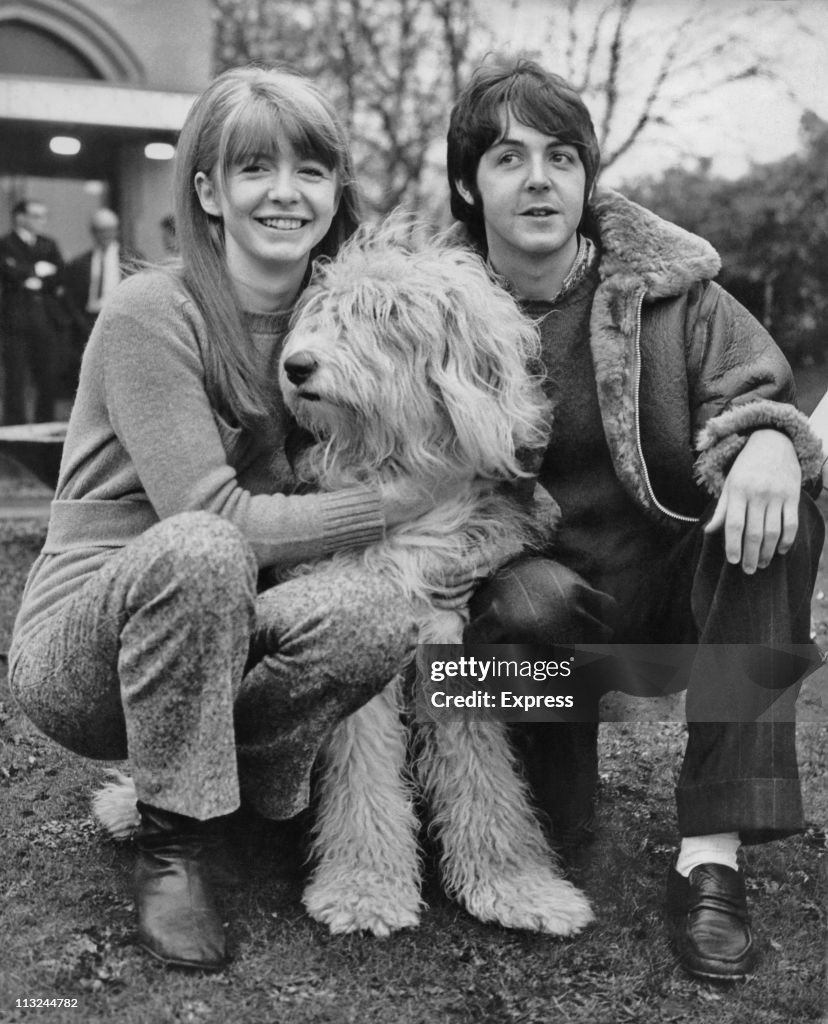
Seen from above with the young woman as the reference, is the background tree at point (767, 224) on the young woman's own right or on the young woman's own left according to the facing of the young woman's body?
on the young woman's own left

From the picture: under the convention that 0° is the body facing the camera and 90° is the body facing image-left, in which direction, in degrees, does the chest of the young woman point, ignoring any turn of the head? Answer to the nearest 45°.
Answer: approximately 315°

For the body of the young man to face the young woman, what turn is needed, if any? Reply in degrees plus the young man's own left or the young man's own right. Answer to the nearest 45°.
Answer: approximately 45° to the young man's own right

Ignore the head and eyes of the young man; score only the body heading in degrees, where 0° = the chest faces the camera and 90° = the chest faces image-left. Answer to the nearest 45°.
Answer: approximately 0°

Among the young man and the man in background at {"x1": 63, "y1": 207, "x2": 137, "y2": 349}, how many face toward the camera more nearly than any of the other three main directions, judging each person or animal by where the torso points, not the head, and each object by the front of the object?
2

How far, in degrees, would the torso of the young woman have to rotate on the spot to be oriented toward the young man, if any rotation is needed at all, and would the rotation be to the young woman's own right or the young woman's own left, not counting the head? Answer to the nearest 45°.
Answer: approximately 45° to the young woman's own left
